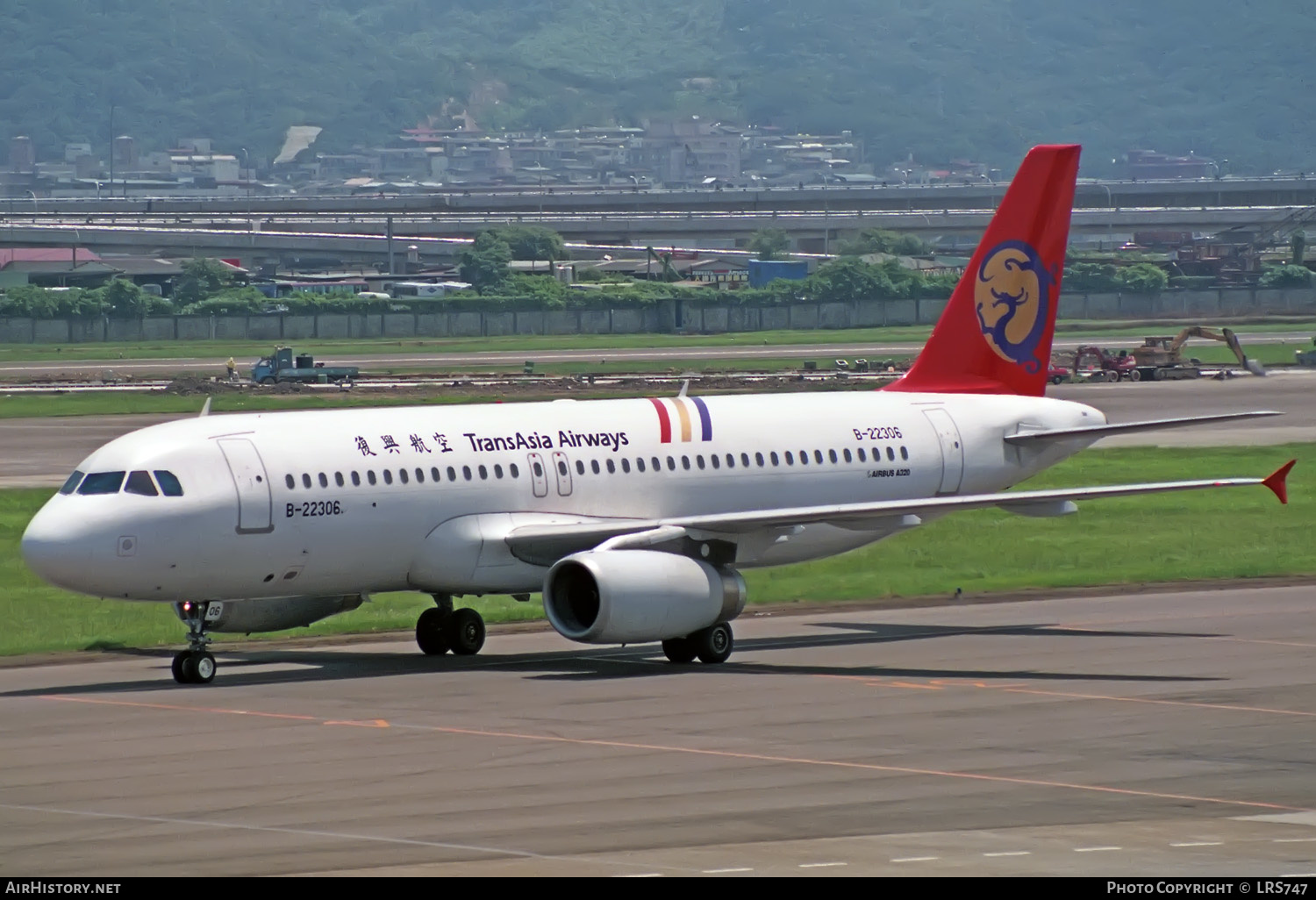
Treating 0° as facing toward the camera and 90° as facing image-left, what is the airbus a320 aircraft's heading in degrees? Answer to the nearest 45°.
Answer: approximately 45°
